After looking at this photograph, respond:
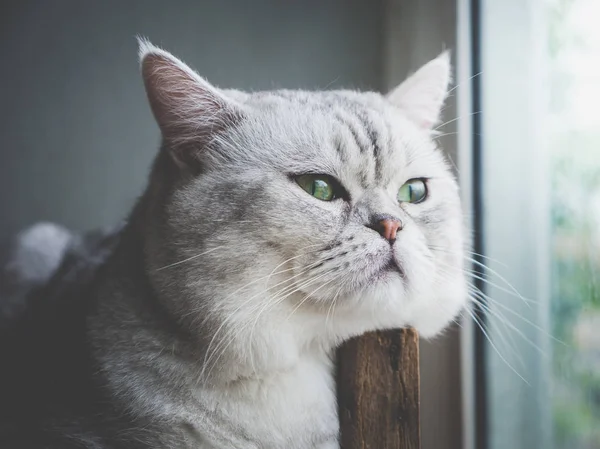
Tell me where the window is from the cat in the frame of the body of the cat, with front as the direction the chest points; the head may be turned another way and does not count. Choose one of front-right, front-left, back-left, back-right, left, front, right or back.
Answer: front-left

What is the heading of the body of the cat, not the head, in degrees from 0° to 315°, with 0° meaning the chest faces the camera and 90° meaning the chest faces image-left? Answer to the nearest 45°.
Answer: approximately 315°
